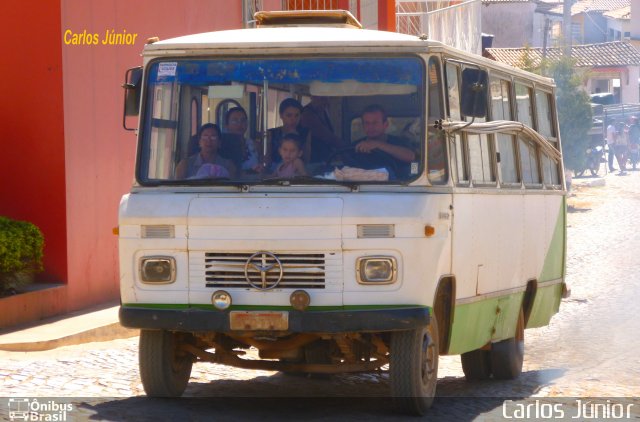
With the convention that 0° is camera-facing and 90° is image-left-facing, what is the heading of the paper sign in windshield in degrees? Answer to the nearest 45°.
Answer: approximately 0°

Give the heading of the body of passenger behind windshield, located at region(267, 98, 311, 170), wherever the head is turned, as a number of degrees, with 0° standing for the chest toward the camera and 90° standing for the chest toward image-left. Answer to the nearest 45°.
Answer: approximately 0°

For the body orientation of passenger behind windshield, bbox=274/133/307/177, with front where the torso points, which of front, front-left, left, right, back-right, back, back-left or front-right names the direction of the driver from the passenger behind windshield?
left

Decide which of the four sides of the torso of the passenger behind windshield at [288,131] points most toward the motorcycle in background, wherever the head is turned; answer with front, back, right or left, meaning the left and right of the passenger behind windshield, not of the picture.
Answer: back

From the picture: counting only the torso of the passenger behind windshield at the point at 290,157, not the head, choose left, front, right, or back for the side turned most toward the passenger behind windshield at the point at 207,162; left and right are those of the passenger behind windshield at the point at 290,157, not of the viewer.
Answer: right
